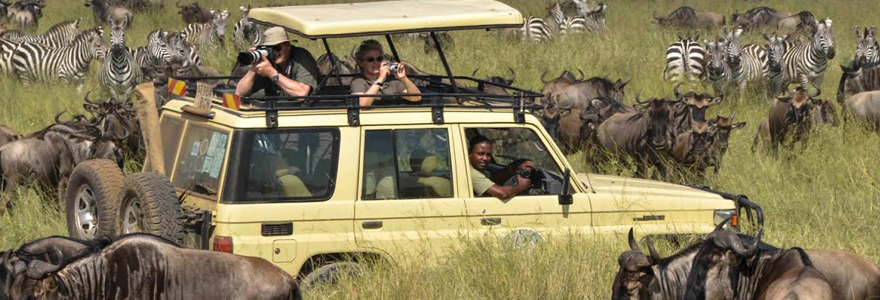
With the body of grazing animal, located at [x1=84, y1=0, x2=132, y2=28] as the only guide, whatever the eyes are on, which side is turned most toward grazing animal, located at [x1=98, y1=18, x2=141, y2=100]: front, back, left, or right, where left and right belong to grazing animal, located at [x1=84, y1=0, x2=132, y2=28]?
left

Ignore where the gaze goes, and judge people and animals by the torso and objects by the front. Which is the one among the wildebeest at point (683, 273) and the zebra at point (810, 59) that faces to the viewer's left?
the wildebeest

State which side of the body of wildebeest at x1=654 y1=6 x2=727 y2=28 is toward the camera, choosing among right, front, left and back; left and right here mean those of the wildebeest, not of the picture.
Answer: left

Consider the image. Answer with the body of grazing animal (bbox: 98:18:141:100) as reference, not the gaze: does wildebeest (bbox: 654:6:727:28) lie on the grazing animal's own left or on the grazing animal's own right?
on the grazing animal's own left

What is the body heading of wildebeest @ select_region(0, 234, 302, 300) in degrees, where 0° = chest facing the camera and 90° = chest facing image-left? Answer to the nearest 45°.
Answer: approximately 90°

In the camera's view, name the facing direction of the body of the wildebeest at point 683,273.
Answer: to the viewer's left

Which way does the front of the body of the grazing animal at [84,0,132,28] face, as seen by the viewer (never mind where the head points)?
to the viewer's left

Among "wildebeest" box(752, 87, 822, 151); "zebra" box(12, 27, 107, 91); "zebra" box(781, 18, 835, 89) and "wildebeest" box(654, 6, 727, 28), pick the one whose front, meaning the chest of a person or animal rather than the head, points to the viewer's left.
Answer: "wildebeest" box(654, 6, 727, 28)
